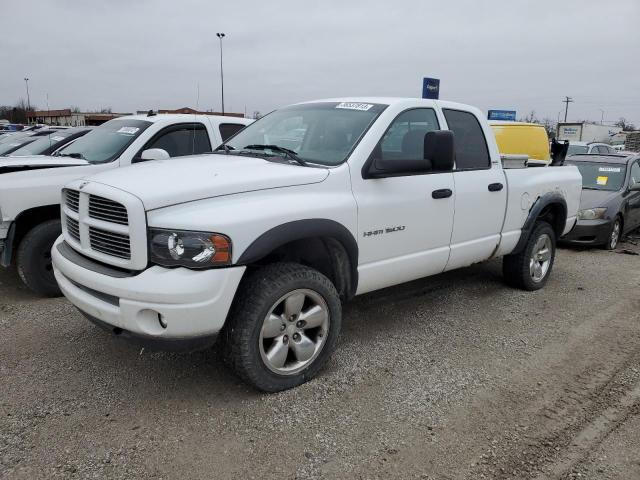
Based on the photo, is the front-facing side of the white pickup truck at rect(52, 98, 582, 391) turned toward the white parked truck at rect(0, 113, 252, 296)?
no

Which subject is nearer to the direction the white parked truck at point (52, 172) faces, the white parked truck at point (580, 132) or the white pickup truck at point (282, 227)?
the white pickup truck

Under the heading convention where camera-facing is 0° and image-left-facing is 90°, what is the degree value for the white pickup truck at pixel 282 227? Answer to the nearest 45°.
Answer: approximately 45°

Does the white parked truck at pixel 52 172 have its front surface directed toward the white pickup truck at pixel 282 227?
no

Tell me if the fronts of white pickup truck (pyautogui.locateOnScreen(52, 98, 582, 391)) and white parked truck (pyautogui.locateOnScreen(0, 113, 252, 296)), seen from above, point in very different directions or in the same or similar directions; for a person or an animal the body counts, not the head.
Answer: same or similar directions

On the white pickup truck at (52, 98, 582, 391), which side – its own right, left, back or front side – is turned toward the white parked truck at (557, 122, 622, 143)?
back

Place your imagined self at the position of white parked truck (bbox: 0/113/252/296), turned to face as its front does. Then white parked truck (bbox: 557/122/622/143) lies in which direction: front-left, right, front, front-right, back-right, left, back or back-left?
back

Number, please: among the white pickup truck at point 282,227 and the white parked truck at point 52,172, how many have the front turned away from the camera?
0
